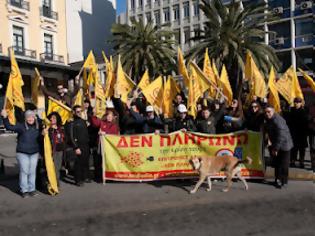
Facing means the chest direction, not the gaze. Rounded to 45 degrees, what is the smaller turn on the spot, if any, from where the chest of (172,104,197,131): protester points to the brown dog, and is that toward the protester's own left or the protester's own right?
approximately 45° to the protester's own left

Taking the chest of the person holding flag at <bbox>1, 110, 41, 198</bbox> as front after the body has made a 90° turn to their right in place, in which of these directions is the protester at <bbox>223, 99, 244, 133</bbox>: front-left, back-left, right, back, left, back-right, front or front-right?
back

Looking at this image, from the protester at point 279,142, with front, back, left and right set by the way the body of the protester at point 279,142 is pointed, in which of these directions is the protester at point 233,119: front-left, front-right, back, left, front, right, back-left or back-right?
right

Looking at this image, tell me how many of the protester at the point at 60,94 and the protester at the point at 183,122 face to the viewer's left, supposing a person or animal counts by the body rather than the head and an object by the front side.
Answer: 0

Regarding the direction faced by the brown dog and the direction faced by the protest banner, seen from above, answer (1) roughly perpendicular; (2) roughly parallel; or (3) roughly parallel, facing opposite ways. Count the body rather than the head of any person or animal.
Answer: roughly perpendicular

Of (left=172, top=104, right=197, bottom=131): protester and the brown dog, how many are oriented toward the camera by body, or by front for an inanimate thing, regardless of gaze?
1
